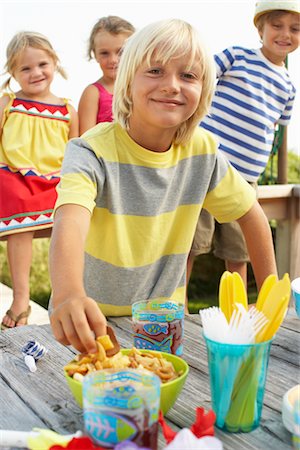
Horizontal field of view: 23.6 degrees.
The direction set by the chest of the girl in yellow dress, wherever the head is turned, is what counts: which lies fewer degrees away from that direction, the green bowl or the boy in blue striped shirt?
the green bowl

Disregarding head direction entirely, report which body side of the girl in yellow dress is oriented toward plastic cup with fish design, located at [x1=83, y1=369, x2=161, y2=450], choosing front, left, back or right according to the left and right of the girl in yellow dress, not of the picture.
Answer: front

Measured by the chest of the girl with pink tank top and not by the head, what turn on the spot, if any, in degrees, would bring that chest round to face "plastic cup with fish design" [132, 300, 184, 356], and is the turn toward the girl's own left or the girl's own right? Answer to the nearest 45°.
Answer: approximately 45° to the girl's own right

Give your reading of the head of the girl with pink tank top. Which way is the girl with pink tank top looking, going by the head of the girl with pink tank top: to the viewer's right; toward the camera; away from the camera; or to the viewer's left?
toward the camera

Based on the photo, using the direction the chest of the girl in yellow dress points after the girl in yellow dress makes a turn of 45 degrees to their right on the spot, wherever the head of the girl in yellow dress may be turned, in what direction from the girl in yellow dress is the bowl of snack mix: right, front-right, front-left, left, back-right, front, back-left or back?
front-left

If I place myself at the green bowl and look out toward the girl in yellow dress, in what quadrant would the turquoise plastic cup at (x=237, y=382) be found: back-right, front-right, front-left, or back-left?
back-right

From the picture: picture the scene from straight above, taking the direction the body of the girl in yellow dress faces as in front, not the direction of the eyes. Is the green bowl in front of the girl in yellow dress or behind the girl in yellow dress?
in front

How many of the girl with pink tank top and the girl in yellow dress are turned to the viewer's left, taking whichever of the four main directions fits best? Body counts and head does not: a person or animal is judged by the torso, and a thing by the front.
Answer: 0

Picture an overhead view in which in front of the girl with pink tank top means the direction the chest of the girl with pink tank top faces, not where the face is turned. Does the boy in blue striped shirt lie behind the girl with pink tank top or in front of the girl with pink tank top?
in front

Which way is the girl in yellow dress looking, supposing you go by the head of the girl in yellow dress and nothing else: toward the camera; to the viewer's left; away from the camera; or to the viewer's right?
toward the camera

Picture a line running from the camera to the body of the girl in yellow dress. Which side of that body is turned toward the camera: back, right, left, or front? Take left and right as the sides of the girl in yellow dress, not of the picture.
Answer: front

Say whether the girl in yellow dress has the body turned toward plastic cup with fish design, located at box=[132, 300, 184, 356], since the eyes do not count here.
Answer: yes

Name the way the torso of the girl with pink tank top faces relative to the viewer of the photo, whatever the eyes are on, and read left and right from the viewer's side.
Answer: facing the viewer and to the right of the viewer
